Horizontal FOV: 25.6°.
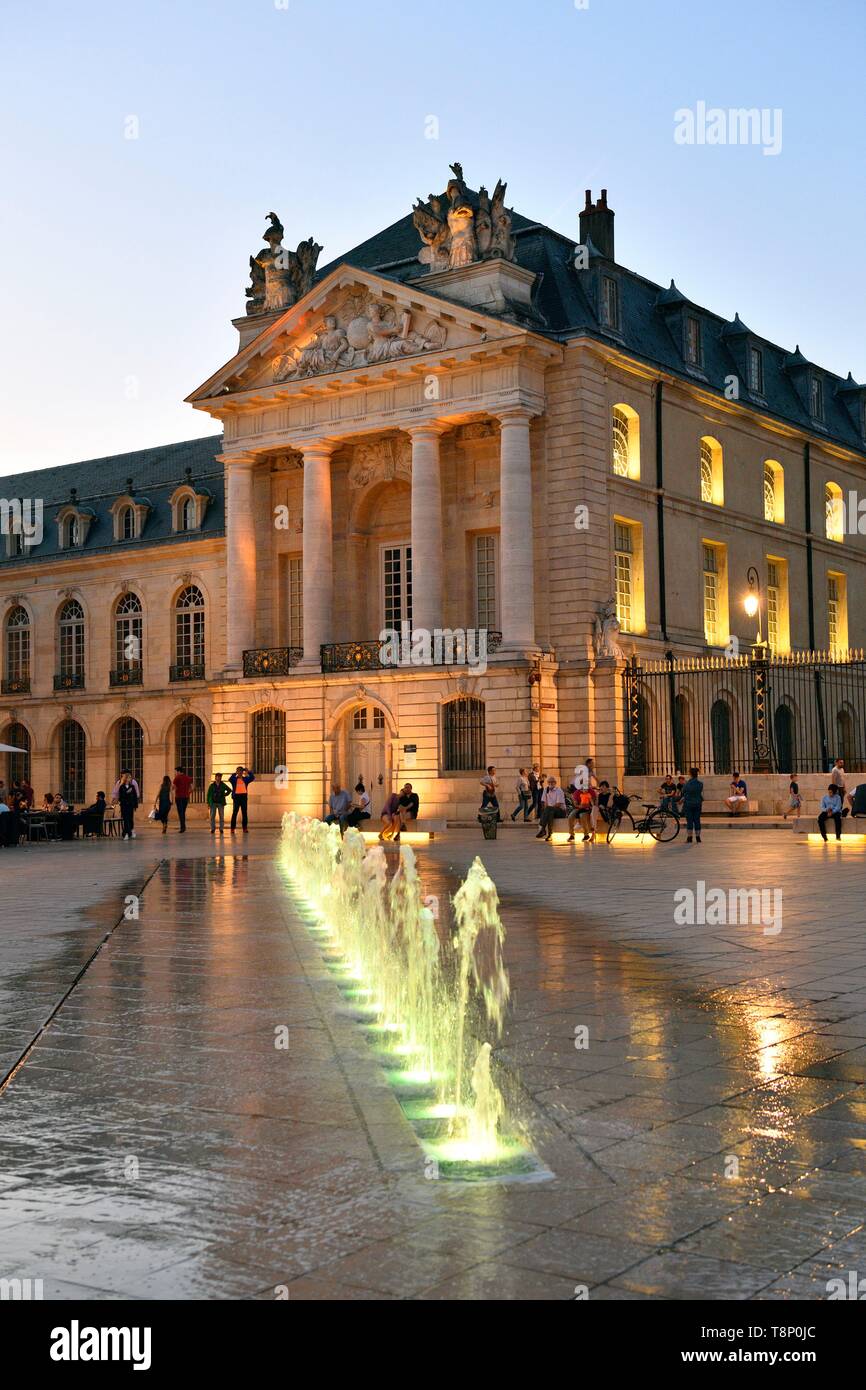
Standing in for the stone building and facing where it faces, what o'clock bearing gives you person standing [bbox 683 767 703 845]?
The person standing is roughly at 10 o'clock from the stone building.

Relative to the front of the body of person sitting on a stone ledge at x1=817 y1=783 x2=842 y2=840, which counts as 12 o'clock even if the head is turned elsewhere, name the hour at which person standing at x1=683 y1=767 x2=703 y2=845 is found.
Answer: The person standing is roughly at 3 o'clock from the person sitting on a stone ledge.

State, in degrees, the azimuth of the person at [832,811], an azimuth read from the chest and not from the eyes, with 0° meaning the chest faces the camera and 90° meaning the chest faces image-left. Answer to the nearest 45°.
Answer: approximately 0°

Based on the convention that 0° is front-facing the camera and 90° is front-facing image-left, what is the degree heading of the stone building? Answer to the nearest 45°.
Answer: approximately 45°

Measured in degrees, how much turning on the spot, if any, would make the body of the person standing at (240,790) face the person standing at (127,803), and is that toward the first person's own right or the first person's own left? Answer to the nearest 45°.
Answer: approximately 45° to the first person's own right

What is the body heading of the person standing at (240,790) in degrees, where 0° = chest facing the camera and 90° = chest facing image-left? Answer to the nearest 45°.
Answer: approximately 0°

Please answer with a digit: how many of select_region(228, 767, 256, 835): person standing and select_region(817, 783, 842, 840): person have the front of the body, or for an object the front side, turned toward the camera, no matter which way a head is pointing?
2

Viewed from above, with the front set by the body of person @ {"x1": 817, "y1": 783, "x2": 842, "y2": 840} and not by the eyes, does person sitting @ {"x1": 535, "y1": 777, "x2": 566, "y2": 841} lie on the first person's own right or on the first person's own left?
on the first person's own right

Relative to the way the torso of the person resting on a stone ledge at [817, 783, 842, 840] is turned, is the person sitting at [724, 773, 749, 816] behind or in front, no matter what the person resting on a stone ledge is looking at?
behind

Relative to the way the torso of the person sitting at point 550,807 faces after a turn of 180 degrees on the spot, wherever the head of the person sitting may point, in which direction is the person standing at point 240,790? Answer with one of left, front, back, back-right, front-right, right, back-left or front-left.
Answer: left
